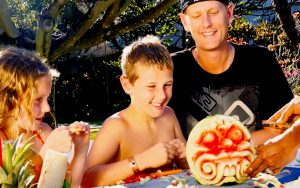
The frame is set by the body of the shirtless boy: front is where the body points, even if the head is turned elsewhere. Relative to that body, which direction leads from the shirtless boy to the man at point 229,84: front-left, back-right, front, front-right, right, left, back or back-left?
left

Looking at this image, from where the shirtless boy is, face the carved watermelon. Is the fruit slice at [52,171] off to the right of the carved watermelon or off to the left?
right

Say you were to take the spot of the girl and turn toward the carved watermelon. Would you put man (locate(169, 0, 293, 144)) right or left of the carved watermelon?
left

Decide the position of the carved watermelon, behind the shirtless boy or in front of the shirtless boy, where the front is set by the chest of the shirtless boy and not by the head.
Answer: in front

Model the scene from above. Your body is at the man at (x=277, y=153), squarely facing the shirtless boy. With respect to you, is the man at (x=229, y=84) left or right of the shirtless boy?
right

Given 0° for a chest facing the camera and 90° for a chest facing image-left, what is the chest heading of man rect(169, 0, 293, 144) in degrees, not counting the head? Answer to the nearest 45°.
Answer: approximately 0°

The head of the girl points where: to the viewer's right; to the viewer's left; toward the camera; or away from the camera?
to the viewer's right

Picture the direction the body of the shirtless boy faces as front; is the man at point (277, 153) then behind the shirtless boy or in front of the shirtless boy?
in front

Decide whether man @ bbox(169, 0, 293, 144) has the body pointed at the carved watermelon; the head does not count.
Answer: yes
